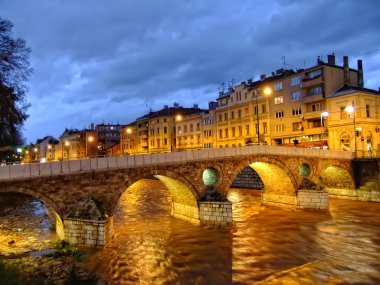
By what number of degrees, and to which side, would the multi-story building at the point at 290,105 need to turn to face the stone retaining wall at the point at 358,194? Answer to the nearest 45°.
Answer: approximately 90° to its left

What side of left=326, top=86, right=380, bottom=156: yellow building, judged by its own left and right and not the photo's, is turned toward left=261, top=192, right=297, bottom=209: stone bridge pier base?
front

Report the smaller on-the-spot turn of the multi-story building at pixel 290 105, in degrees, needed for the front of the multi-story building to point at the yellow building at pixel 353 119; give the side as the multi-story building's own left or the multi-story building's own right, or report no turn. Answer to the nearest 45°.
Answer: approximately 90° to the multi-story building's own left

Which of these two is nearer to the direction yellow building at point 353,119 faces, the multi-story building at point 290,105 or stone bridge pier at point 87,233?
the stone bridge pier

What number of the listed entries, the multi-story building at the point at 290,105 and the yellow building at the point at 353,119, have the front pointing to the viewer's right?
0

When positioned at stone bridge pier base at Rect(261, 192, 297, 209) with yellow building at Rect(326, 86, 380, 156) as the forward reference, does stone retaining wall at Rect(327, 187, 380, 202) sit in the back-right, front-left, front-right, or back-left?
front-right

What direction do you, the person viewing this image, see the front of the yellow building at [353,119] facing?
facing the viewer and to the left of the viewer

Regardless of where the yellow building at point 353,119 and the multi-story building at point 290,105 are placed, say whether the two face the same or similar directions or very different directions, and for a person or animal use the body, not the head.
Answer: same or similar directions

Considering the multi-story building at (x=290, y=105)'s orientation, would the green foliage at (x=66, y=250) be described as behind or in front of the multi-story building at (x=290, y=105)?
in front

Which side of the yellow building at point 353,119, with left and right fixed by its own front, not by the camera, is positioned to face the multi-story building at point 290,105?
right

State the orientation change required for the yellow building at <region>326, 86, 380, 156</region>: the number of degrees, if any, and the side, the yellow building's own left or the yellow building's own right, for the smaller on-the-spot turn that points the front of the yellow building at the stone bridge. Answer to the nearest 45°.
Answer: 0° — it already faces it

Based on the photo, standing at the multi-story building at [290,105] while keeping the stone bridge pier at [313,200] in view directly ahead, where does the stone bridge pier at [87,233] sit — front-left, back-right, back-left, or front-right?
front-right
